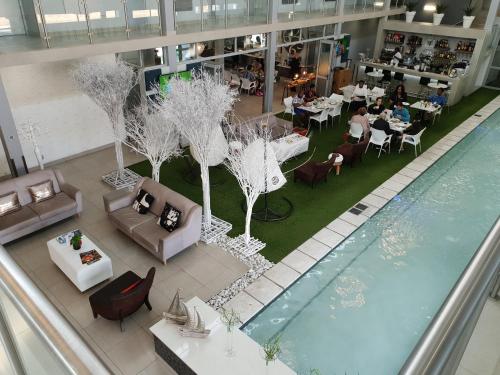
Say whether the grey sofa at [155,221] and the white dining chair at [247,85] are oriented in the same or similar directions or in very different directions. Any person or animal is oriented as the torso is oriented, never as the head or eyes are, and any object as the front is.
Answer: very different directions

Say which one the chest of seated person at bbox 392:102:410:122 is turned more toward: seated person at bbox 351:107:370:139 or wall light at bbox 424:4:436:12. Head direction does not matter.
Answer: the seated person

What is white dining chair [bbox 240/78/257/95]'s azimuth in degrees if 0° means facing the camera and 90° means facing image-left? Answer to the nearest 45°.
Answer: approximately 225°

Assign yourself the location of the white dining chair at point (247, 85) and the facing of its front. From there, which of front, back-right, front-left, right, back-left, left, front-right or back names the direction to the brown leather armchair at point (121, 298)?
back-right

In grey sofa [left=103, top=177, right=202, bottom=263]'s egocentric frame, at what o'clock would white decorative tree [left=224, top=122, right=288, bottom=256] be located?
The white decorative tree is roughly at 8 o'clock from the grey sofa.
